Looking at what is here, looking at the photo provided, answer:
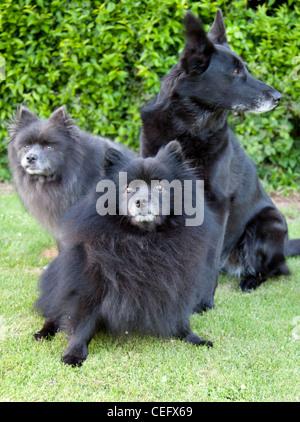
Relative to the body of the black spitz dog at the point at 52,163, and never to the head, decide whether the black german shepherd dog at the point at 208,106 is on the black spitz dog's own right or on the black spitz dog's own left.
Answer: on the black spitz dog's own left

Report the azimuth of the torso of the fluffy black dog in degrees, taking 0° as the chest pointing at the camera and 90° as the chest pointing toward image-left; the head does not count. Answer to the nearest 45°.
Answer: approximately 0°

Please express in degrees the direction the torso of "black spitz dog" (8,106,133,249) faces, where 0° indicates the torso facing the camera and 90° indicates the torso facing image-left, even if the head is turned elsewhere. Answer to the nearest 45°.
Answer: approximately 45°
